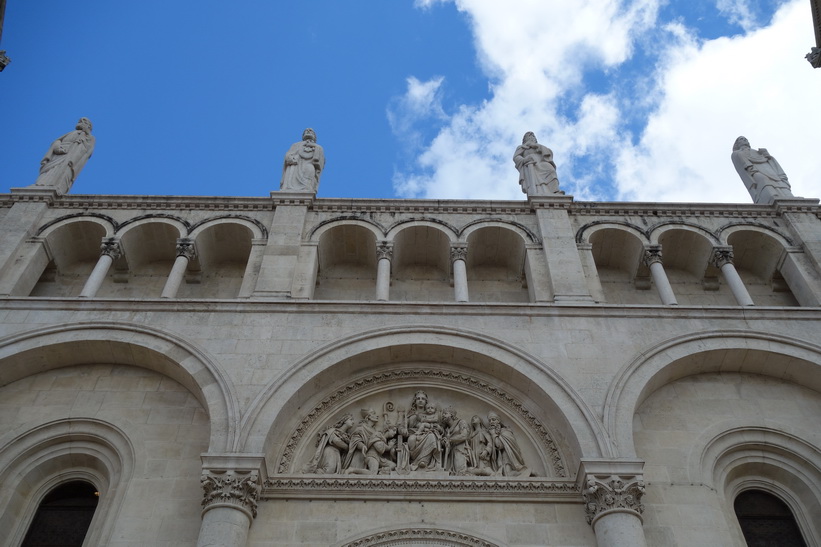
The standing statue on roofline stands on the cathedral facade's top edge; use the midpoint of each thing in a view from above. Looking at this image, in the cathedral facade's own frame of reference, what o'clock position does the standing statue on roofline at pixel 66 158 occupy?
The standing statue on roofline is roughly at 3 o'clock from the cathedral facade.

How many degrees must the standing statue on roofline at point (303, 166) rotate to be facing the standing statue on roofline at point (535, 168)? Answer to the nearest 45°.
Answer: approximately 90° to its left

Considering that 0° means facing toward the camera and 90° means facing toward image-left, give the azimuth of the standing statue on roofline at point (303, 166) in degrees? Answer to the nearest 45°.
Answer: approximately 0°

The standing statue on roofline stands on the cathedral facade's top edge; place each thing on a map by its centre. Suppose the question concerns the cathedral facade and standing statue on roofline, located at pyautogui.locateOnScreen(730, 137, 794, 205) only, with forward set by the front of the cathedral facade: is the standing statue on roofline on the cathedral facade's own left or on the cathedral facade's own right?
on the cathedral facade's own left

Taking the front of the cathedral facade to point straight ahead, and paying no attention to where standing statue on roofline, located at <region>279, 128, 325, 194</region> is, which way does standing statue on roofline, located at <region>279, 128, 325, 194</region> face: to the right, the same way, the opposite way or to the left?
the same way

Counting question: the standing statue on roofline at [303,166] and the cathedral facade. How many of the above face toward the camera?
2

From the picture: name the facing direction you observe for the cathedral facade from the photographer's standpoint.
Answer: facing the viewer
